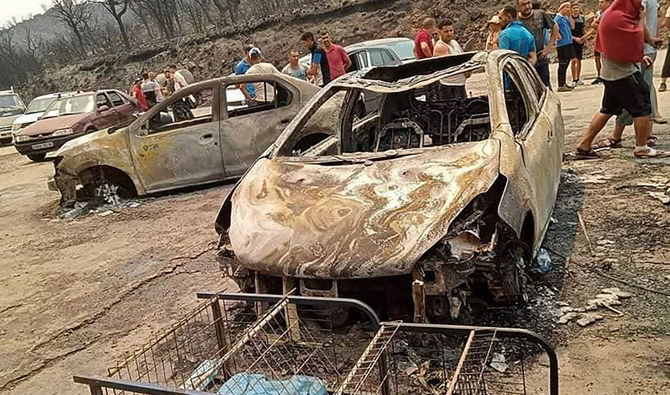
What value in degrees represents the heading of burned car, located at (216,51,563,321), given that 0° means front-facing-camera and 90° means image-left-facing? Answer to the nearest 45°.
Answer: approximately 45°

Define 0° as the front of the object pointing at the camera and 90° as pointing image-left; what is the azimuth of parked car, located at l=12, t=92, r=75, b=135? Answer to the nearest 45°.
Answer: approximately 45°

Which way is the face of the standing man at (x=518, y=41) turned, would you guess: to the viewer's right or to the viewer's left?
to the viewer's left

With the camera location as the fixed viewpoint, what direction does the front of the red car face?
facing the viewer and to the left of the viewer

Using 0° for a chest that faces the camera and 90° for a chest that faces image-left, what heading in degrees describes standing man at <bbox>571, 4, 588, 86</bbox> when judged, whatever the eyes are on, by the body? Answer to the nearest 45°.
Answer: approximately 0°

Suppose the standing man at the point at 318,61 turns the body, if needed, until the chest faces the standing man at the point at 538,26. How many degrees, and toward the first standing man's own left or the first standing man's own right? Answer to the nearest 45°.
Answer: approximately 180°

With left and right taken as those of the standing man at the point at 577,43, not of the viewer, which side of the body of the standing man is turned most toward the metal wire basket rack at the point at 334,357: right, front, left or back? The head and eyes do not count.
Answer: front

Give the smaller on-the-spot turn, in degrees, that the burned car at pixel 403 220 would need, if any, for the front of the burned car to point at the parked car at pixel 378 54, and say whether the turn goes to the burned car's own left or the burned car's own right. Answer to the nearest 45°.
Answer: approximately 135° to the burned car's own right

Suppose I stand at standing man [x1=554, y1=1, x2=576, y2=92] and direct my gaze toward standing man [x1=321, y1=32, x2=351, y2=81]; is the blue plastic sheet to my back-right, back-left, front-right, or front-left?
front-left
